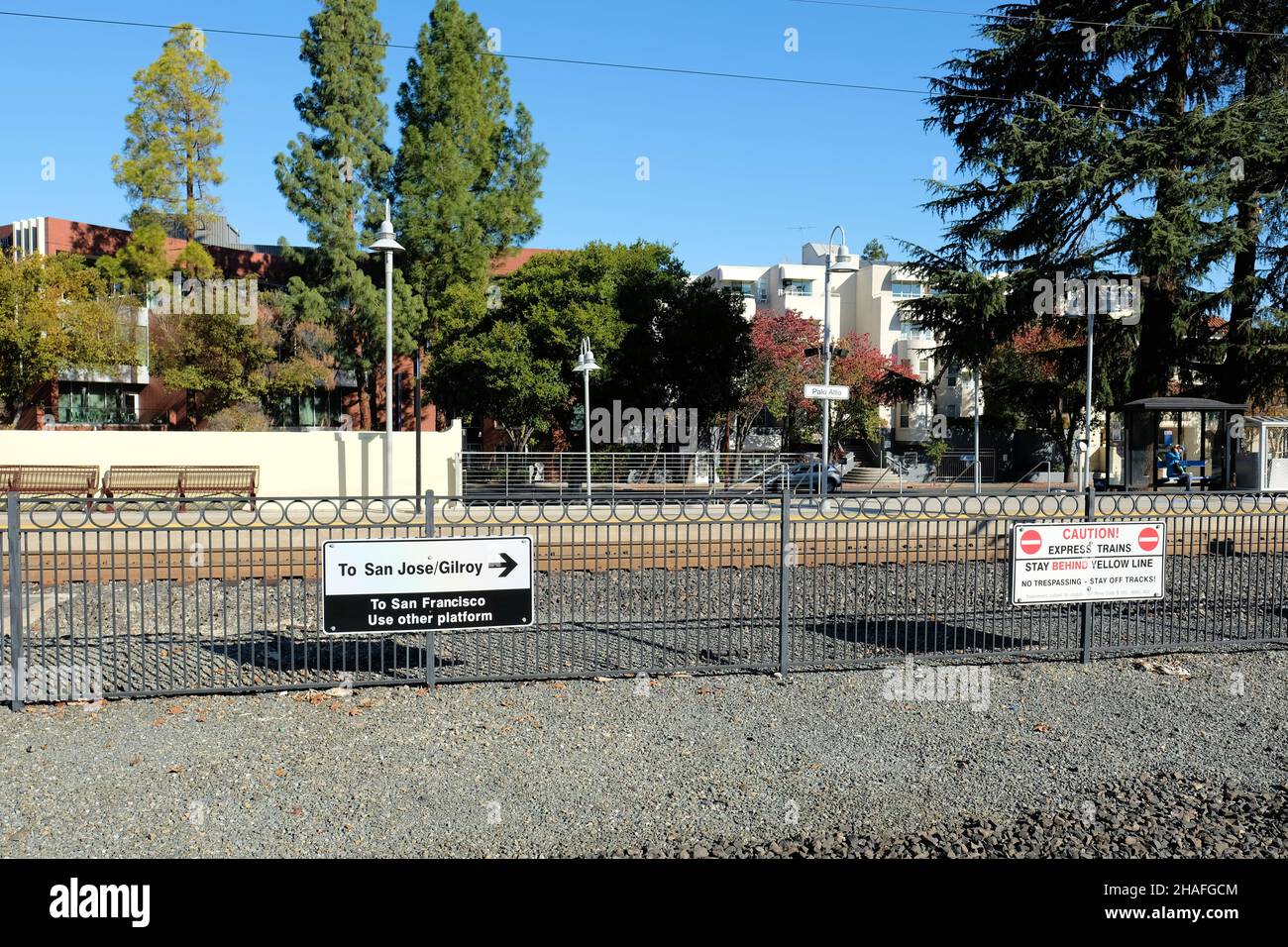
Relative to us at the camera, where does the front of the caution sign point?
facing the viewer

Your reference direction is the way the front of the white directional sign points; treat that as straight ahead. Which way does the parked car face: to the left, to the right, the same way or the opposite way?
to the right

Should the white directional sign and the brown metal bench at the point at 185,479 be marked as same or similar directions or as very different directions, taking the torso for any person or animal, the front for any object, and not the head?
same or similar directions

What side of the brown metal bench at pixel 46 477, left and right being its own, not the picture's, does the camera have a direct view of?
front

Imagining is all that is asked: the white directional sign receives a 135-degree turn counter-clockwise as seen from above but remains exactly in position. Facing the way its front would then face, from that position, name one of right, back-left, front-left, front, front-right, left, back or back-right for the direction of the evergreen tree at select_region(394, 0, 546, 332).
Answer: front-left

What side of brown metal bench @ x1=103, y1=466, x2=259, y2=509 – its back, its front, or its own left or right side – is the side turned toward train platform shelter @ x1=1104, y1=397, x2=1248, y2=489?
left

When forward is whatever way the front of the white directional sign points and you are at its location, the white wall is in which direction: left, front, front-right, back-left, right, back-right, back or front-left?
back

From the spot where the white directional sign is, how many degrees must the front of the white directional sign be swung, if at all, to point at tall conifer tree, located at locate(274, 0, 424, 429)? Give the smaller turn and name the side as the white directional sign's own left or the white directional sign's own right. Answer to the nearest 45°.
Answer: approximately 180°

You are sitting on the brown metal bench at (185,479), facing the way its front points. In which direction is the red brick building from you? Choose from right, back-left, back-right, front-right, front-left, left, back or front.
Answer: back

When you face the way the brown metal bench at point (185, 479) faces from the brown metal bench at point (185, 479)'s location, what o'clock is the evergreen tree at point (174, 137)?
The evergreen tree is roughly at 6 o'clock from the brown metal bench.

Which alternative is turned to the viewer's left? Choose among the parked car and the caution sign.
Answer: the parked car

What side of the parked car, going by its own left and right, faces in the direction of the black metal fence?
left

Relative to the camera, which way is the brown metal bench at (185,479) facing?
toward the camera

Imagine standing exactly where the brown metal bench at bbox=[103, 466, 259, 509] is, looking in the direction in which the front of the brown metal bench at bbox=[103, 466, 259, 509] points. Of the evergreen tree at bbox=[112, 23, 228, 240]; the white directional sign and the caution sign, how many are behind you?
1

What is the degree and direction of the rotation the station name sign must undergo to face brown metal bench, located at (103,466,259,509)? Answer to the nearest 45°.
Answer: approximately 90° to its right

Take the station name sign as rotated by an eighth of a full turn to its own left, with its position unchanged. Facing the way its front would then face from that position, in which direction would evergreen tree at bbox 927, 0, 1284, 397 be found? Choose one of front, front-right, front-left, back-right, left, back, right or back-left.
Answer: left

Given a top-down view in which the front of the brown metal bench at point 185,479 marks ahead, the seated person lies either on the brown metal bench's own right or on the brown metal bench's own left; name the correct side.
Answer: on the brown metal bench's own left

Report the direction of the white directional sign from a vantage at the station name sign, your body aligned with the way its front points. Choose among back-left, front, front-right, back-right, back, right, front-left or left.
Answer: front
